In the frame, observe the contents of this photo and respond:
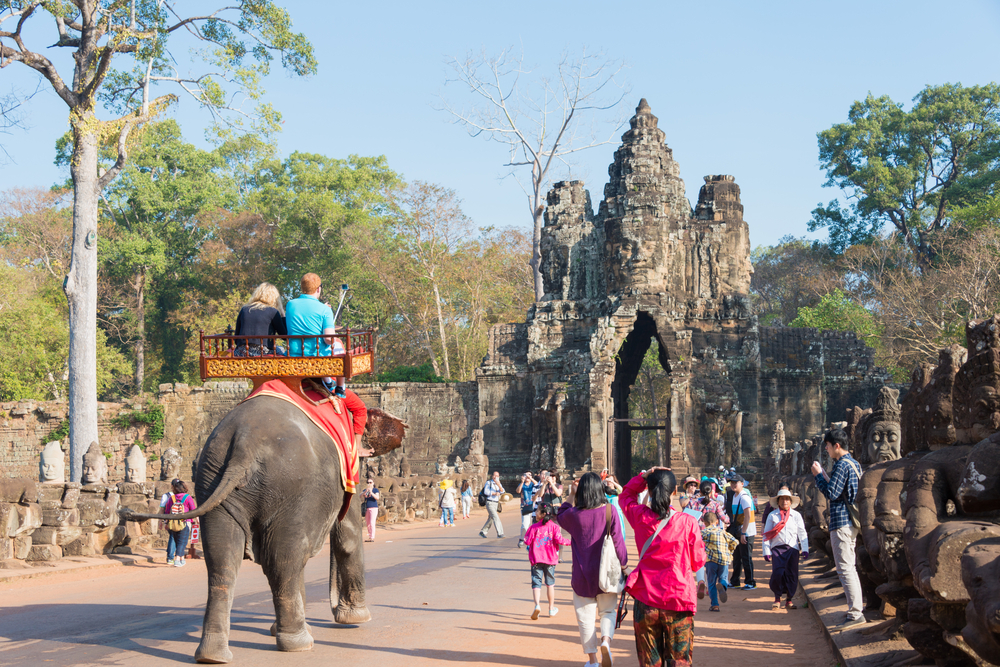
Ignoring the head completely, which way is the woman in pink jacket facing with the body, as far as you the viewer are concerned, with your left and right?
facing away from the viewer

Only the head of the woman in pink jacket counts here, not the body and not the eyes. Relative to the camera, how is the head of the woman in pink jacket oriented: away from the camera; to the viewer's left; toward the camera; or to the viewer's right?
away from the camera

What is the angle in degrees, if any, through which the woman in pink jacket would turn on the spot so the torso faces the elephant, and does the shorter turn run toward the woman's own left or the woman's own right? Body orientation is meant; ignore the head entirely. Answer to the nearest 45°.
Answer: approximately 90° to the woman's own left

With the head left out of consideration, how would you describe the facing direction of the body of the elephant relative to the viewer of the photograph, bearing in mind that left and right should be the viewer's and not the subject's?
facing away from the viewer and to the right of the viewer

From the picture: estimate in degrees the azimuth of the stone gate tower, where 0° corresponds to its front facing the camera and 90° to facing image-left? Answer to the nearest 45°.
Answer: approximately 0°

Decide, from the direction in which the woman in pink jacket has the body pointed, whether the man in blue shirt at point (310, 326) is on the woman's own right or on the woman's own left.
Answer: on the woman's own left

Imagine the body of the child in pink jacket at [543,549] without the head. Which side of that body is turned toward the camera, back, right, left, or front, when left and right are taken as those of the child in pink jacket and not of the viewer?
back

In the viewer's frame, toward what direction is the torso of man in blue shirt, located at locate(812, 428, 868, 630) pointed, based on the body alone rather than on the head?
to the viewer's left

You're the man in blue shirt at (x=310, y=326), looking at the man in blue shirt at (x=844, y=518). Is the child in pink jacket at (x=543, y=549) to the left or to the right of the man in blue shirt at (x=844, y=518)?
left

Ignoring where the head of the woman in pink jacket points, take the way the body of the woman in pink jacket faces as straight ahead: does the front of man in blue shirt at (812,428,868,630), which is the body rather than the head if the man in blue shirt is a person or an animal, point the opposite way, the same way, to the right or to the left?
to the left

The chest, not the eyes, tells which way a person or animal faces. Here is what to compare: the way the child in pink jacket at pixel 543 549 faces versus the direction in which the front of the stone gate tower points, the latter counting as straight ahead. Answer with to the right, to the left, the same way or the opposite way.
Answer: the opposite way
